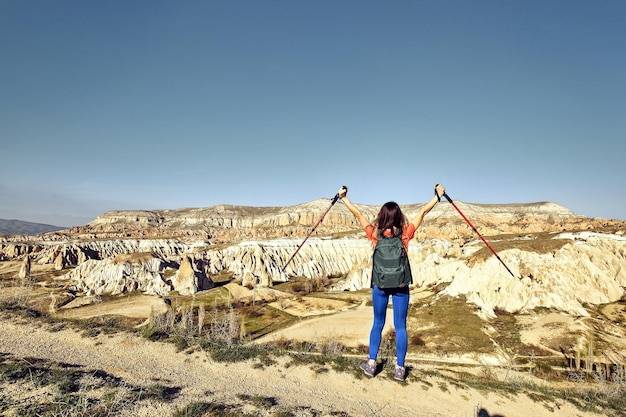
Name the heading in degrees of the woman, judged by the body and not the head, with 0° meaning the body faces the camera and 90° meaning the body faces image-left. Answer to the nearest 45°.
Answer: approximately 180°
